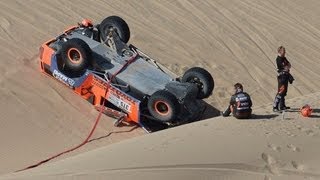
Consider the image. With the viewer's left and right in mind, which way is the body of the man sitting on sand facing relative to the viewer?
facing away from the viewer and to the left of the viewer

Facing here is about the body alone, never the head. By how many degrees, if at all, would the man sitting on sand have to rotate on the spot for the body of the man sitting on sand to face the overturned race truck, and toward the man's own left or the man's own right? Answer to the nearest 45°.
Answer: approximately 45° to the man's own left

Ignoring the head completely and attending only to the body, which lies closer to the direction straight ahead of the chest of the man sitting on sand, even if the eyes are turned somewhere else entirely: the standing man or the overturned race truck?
the overturned race truck
